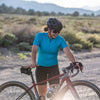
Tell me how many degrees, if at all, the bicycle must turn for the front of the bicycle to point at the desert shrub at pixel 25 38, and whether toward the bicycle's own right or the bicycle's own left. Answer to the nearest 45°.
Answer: approximately 90° to the bicycle's own left

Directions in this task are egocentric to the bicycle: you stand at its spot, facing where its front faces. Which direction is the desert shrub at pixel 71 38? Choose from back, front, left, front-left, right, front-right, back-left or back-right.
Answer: left

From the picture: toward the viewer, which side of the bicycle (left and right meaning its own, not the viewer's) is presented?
right

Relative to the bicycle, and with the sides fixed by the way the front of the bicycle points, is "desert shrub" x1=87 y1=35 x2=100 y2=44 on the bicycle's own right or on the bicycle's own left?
on the bicycle's own left

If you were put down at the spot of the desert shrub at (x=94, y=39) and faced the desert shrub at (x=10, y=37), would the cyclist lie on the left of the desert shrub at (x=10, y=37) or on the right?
left

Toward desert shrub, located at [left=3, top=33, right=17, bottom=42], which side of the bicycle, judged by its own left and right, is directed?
left

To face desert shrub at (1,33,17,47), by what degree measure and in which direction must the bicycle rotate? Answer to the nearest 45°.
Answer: approximately 90° to its left
